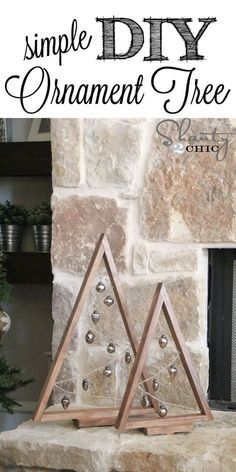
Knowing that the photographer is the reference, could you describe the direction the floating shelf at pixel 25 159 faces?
facing the viewer

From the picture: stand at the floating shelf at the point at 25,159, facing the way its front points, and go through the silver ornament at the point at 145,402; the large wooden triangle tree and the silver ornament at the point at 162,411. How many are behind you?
0

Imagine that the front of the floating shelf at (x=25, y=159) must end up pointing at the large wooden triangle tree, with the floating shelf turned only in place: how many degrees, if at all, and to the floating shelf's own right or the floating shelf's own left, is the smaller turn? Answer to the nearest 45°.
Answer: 0° — it already faces it

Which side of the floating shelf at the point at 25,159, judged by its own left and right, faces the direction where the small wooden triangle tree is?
front

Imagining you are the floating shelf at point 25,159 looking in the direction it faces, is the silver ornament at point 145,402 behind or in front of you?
in front

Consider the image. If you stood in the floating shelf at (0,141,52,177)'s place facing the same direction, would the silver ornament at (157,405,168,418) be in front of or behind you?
in front

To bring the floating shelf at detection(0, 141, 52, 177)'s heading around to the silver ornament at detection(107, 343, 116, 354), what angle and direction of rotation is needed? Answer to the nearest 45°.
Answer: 0° — it already faces it
